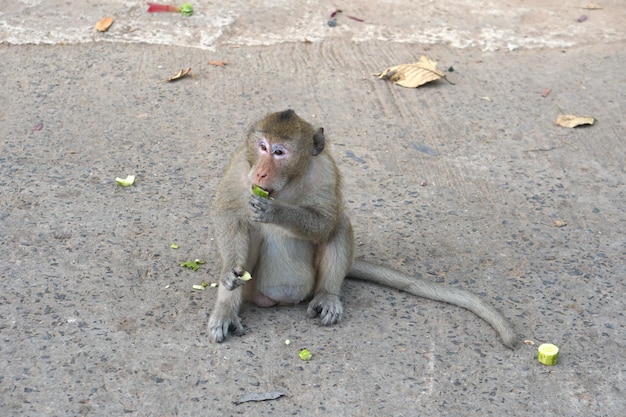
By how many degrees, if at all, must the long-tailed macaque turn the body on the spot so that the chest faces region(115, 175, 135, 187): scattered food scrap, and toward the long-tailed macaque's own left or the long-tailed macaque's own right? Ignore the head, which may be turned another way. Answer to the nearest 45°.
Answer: approximately 135° to the long-tailed macaque's own right

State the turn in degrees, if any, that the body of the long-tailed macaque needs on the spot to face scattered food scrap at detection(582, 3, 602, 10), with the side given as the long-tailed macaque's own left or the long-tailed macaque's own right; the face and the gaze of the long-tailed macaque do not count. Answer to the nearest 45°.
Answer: approximately 135° to the long-tailed macaque's own left

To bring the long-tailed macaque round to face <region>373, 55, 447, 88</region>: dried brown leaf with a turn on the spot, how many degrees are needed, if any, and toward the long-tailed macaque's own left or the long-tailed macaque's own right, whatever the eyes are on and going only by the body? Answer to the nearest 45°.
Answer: approximately 180°

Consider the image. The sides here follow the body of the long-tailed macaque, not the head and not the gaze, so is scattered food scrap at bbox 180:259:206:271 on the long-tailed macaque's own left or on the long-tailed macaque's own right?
on the long-tailed macaque's own right

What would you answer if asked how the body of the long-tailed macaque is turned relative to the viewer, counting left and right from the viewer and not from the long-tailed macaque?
facing the viewer

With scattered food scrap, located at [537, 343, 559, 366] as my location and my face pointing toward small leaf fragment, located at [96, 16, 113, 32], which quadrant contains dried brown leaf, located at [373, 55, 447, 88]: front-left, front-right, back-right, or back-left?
front-right

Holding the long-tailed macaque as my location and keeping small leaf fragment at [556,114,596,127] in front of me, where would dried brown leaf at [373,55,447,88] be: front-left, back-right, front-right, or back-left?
front-left

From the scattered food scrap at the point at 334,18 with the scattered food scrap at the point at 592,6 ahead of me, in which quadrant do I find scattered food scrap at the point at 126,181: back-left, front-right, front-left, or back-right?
back-right

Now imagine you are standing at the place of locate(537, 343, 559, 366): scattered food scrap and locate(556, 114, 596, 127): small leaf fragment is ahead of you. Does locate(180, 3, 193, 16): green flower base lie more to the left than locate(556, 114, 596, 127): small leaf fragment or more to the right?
left

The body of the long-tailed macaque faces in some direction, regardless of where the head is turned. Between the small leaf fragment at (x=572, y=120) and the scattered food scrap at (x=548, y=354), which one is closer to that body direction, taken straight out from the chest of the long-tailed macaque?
the scattered food scrap

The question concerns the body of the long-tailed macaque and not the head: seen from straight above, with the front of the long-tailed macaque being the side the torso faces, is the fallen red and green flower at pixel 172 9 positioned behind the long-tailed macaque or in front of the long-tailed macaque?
behind

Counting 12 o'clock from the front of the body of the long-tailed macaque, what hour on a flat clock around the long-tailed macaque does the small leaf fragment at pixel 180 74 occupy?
The small leaf fragment is roughly at 5 o'clock from the long-tailed macaque.

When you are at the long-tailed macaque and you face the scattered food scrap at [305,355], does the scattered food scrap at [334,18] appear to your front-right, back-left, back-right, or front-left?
back-left

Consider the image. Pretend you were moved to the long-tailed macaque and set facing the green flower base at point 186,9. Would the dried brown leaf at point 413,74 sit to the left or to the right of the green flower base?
right

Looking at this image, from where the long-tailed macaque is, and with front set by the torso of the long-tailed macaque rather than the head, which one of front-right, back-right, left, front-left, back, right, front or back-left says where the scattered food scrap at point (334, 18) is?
back

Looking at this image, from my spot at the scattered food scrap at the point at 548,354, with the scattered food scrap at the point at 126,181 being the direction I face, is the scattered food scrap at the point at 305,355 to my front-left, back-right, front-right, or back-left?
front-left
